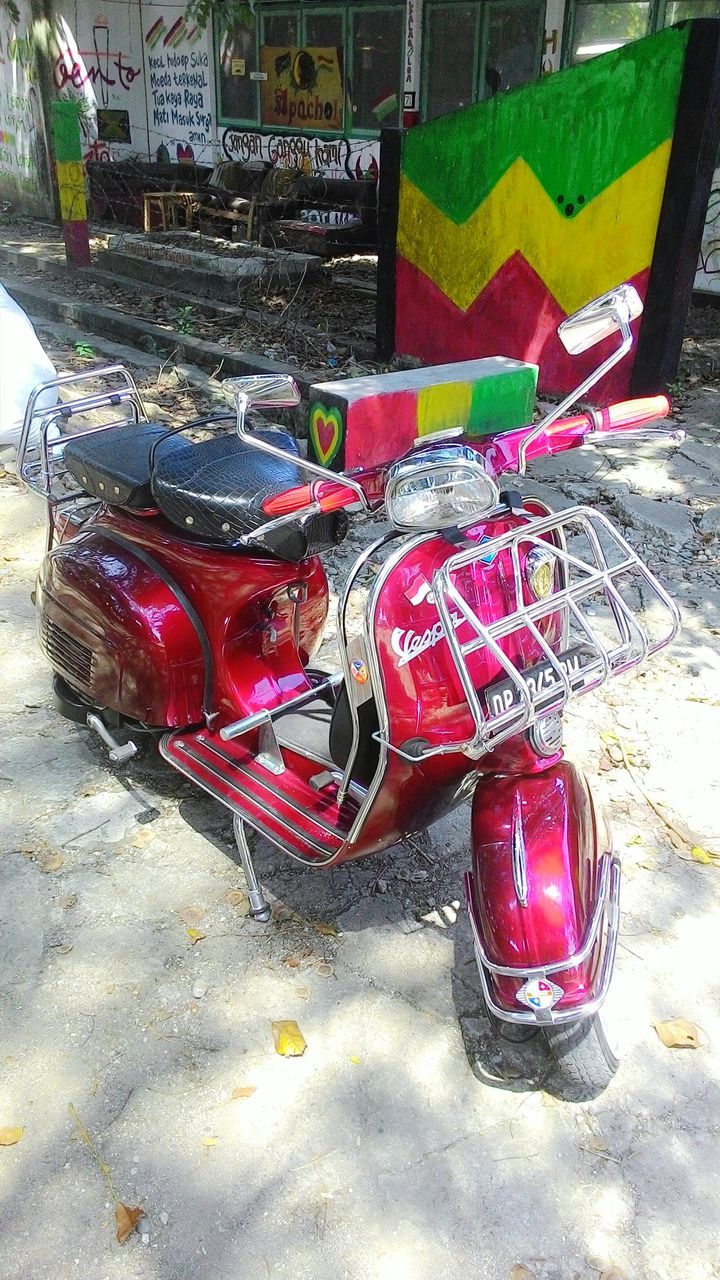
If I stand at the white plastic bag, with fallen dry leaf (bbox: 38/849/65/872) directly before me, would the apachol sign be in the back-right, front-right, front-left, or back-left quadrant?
back-left

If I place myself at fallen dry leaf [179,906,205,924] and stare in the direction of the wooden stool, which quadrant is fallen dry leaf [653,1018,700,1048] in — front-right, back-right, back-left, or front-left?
back-right

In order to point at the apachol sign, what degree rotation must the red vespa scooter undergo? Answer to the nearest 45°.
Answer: approximately 135° to its left

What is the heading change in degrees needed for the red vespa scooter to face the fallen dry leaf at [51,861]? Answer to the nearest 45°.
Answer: approximately 135° to its right

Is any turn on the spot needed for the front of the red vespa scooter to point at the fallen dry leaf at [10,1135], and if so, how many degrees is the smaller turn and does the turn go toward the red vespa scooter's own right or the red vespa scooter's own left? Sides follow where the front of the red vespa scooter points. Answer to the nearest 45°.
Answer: approximately 90° to the red vespa scooter's own right

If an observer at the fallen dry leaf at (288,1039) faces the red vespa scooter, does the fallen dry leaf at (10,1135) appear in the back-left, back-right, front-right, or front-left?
back-left

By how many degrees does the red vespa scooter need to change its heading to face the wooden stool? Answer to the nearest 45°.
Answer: approximately 135° to its left

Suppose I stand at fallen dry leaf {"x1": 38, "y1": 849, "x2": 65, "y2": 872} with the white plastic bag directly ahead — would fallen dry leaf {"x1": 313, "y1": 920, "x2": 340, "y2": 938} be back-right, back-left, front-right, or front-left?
back-right

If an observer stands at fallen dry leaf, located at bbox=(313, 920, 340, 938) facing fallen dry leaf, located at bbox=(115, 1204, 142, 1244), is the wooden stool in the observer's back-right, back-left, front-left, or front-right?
back-right

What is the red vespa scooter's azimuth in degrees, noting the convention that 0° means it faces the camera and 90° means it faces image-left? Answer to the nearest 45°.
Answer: approximately 315°
